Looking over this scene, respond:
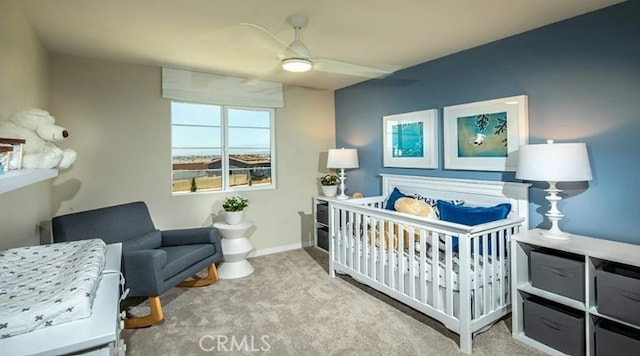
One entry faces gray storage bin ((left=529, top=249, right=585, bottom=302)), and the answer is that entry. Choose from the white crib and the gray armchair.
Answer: the gray armchair

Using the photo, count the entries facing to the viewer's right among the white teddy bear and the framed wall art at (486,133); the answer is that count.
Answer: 1

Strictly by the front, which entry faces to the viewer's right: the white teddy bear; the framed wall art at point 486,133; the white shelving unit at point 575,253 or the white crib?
the white teddy bear

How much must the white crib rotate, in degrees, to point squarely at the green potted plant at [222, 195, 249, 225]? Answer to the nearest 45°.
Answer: approximately 45° to its right

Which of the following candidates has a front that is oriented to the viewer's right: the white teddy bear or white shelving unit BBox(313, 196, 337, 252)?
the white teddy bear

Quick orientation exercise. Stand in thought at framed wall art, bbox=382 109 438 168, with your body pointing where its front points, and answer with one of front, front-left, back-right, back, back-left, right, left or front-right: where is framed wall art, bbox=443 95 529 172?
left

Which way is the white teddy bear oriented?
to the viewer's right

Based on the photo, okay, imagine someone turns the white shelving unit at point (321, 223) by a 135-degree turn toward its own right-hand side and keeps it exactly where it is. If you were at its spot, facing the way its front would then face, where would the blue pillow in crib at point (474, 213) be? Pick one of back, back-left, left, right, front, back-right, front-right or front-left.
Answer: back-right

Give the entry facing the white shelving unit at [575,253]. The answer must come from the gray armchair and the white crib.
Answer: the gray armchair

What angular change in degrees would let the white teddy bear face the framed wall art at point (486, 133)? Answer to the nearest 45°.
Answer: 0° — it already faces it

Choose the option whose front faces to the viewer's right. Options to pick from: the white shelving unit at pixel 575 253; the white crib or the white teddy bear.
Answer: the white teddy bear
